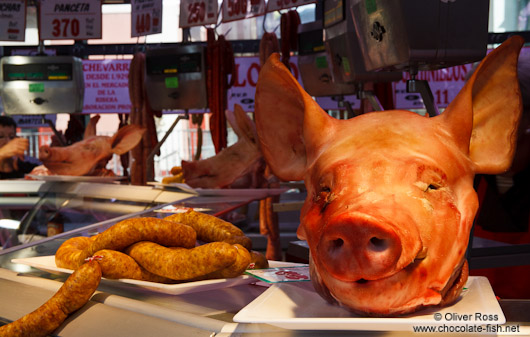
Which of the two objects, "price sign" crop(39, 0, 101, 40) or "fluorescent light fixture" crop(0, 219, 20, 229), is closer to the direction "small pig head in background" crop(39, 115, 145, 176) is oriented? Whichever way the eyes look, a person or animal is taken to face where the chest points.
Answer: the fluorescent light fixture

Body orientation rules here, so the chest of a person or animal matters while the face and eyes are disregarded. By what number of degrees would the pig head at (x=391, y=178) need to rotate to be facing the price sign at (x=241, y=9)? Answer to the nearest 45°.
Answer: approximately 180°

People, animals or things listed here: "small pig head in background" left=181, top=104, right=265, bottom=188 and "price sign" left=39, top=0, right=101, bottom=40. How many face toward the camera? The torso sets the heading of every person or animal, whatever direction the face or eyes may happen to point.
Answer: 1

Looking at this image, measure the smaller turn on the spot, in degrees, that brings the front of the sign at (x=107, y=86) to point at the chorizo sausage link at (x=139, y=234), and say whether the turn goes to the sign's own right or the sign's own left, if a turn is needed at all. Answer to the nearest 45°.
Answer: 0° — it already faces it

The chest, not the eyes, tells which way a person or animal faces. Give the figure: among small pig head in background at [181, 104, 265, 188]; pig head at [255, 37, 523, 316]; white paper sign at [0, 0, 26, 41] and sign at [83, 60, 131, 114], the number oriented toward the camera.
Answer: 3

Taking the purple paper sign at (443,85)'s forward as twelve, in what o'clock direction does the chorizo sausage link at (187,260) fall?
The chorizo sausage link is roughly at 12 o'clock from the purple paper sign.

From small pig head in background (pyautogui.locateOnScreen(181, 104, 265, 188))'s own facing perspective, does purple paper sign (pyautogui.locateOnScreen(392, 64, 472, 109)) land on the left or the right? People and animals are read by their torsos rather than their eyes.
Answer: on its right

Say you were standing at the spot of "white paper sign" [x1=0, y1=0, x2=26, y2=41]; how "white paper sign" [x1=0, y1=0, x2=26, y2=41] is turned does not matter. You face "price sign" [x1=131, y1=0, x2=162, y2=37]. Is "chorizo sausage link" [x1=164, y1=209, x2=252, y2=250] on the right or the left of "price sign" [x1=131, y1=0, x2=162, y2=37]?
right

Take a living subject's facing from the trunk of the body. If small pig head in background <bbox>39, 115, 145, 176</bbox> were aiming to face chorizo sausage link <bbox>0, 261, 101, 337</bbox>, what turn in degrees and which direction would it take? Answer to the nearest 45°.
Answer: approximately 45° to its left

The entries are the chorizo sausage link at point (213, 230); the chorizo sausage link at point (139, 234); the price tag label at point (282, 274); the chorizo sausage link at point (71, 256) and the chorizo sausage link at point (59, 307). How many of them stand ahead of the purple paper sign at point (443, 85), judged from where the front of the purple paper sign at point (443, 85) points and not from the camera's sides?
5

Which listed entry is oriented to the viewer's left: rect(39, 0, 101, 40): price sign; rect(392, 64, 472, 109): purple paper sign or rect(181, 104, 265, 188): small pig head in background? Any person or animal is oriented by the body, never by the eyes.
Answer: the small pig head in background

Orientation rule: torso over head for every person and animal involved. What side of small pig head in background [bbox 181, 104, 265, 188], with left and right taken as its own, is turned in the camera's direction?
left

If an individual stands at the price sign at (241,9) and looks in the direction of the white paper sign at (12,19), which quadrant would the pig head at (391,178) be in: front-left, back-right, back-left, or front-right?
back-left

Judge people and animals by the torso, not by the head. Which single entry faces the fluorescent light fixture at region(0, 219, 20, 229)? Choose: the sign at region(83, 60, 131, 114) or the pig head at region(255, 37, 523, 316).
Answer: the sign

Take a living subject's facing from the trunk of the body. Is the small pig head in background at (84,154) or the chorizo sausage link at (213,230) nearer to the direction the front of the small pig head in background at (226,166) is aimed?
the small pig head in background

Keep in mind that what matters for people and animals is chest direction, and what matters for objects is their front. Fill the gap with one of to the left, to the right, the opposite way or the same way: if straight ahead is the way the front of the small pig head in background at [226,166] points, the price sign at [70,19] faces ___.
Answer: to the left
